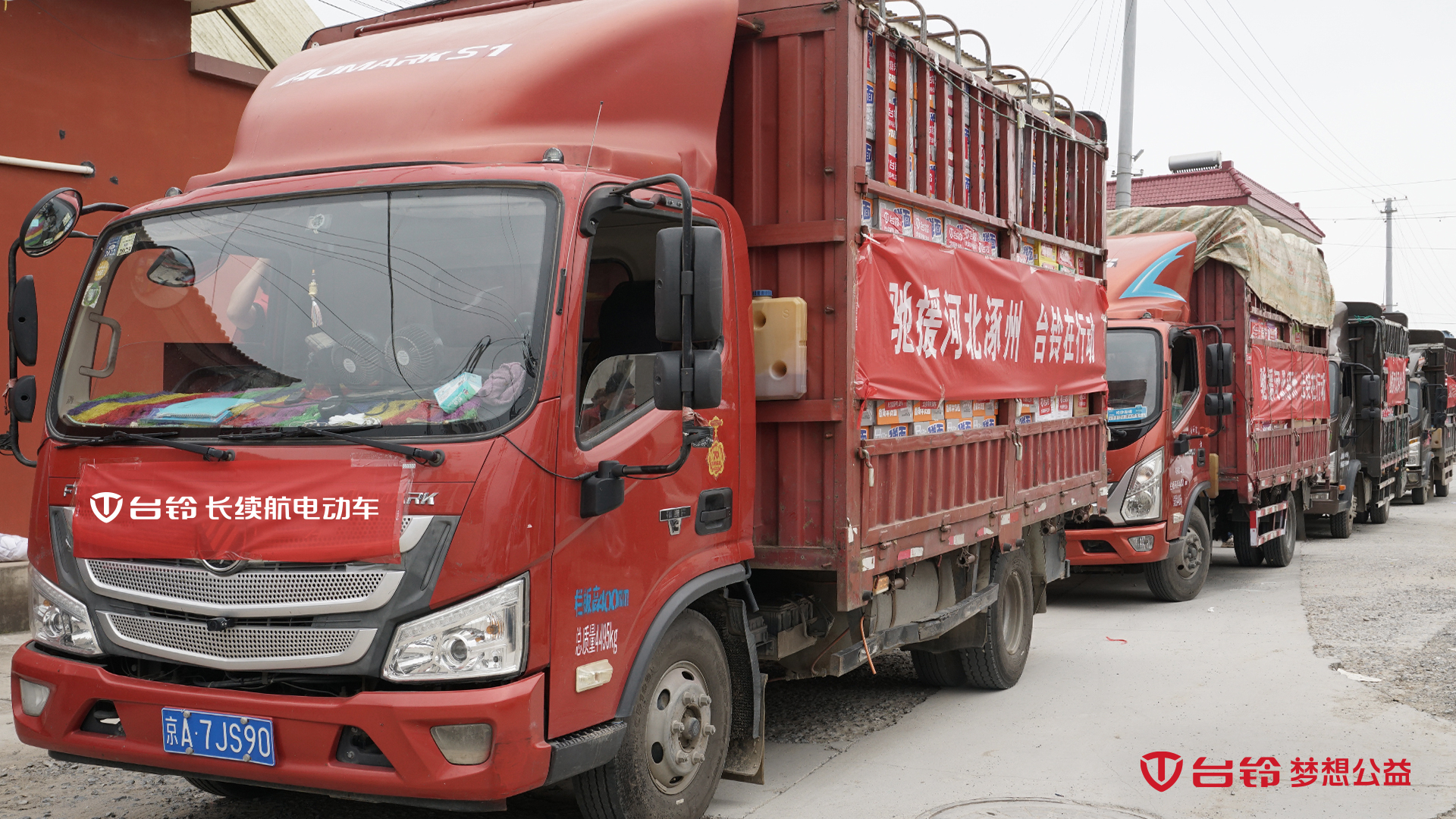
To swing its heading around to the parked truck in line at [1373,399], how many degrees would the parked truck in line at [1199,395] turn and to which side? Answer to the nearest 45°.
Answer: approximately 135° to its right

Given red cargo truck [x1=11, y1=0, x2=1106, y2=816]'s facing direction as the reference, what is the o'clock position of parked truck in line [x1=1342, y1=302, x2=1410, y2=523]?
The parked truck in line is roughly at 6 o'clock from the red cargo truck.

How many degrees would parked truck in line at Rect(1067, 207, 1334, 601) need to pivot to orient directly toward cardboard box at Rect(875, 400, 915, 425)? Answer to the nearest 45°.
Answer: approximately 45° to its left

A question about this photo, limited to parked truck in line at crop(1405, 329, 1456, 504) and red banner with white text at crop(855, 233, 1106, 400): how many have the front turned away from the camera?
0

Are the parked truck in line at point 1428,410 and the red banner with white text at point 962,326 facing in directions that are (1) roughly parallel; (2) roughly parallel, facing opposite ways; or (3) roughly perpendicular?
roughly perpendicular

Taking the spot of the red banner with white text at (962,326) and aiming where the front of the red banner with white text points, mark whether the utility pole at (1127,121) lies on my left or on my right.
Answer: on my left

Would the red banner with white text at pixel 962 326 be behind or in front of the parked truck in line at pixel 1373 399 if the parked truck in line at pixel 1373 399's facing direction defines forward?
in front

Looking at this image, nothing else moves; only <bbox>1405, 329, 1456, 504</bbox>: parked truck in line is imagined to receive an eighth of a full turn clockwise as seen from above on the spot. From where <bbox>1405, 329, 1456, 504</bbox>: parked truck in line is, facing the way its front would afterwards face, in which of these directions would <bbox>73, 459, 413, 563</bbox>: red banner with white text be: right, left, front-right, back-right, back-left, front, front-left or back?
left

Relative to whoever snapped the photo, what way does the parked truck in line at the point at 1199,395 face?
facing the viewer and to the left of the viewer

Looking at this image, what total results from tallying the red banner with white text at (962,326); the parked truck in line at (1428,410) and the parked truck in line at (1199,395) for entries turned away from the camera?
0

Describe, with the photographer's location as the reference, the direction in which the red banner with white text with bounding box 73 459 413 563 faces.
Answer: facing the viewer

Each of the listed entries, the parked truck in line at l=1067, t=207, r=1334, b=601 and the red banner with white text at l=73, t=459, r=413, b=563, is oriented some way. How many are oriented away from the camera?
0

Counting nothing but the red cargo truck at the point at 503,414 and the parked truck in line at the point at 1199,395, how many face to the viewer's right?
0

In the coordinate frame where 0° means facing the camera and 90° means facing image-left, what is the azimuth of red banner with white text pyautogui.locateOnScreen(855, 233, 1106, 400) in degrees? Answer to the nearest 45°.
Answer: approximately 315°
